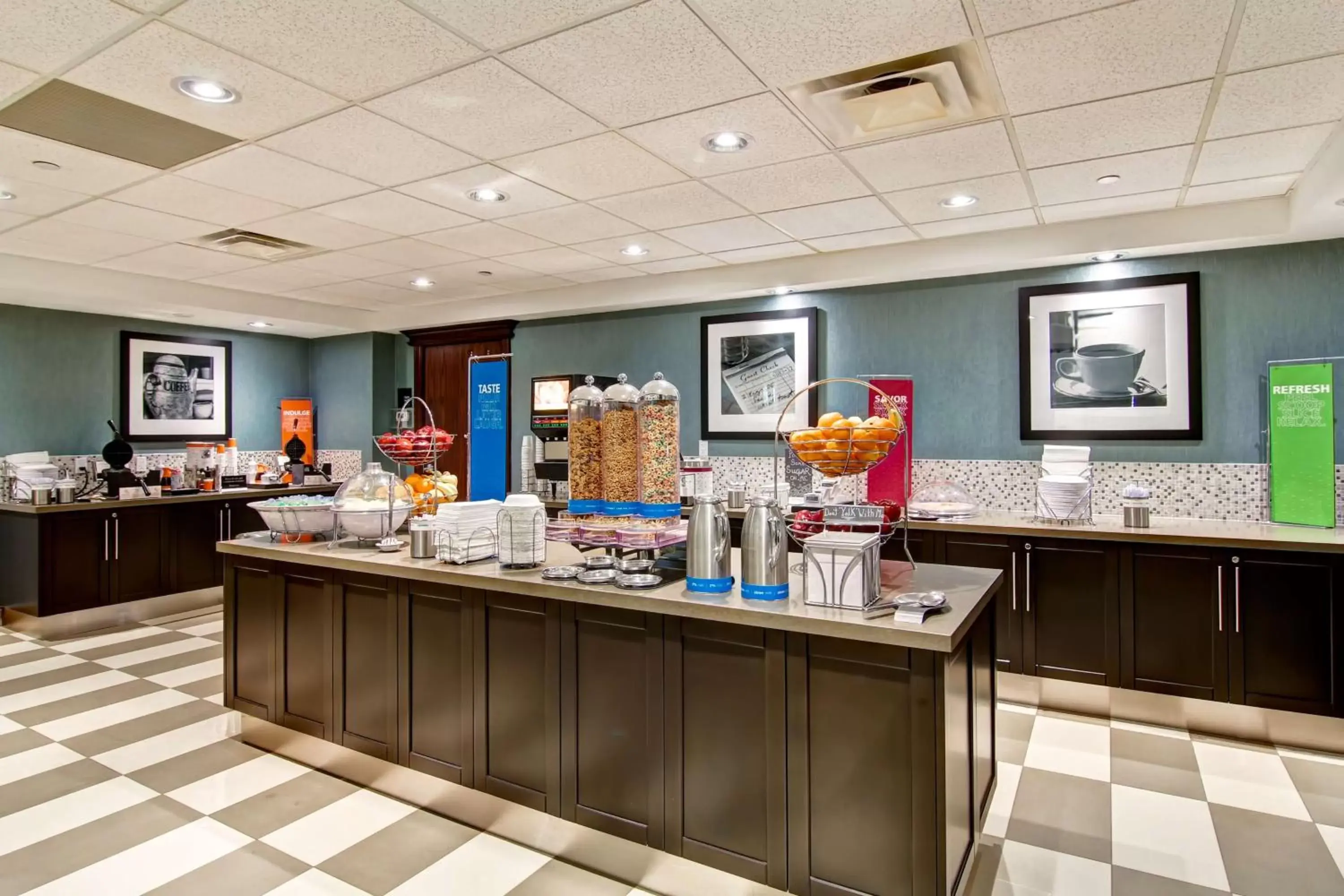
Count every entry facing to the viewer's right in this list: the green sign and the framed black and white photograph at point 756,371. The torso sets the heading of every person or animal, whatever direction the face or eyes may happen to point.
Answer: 0

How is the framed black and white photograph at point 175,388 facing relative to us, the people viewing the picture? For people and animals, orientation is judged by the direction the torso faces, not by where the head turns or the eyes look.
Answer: facing the viewer and to the right of the viewer

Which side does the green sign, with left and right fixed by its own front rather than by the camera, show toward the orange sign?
right

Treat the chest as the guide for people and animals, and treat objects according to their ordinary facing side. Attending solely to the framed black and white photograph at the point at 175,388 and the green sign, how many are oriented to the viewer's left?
0

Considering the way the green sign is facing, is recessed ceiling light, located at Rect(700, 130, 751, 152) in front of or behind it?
in front

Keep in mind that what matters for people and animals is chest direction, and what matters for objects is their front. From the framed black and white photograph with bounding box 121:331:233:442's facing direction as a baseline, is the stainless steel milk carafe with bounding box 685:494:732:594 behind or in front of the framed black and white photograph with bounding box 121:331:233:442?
in front

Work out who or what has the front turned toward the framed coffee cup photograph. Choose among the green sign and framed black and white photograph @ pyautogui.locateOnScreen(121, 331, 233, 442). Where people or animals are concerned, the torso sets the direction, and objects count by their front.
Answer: the framed black and white photograph

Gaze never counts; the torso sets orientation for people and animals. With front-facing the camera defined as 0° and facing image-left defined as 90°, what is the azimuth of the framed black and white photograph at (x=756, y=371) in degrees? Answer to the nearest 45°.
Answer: approximately 45°

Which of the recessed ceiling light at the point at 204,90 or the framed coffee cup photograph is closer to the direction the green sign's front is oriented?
the recessed ceiling light

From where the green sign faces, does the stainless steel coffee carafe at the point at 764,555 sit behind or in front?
in front

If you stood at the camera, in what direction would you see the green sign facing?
facing the viewer
